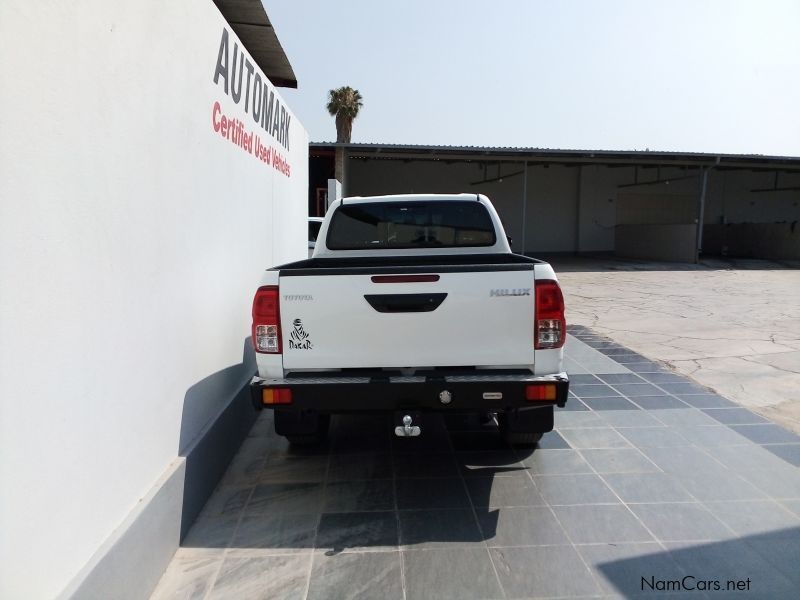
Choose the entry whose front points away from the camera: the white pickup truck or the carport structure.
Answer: the white pickup truck

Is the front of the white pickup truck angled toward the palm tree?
yes

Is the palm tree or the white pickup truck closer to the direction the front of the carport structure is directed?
the white pickup truck

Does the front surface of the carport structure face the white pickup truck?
yes

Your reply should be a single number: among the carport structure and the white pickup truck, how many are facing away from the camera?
1

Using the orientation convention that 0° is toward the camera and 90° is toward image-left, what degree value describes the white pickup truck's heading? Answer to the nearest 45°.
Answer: approximately 180°

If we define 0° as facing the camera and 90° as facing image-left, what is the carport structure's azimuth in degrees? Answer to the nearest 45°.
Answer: approximately 0°

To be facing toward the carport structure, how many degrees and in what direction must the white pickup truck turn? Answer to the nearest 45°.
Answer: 0° — it already faces it

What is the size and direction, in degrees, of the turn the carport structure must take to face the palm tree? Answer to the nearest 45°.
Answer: approximately 90° to its right

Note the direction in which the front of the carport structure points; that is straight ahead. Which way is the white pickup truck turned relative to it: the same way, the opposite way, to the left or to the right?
the opposite way
